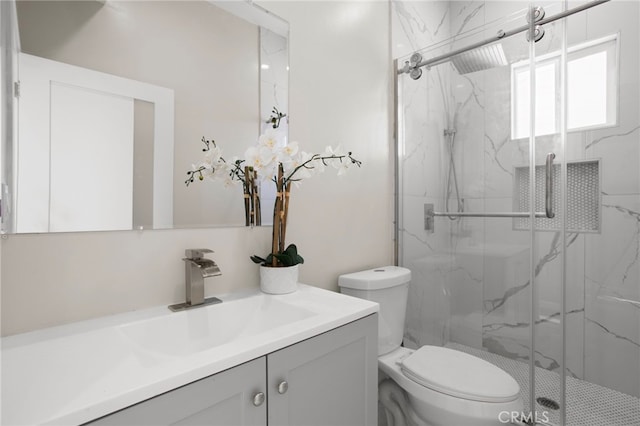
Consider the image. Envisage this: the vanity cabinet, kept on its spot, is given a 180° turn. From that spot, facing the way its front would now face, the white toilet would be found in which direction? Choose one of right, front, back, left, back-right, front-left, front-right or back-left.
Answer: right

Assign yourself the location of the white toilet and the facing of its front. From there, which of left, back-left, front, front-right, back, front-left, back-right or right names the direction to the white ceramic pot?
right

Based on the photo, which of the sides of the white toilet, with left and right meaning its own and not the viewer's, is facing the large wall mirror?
right

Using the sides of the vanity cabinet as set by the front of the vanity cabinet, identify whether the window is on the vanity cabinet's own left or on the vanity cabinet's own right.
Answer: on the vanity cabinet's own left

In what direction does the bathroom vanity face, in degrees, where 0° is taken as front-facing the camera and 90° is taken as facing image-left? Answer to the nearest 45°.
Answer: approximately 315°
